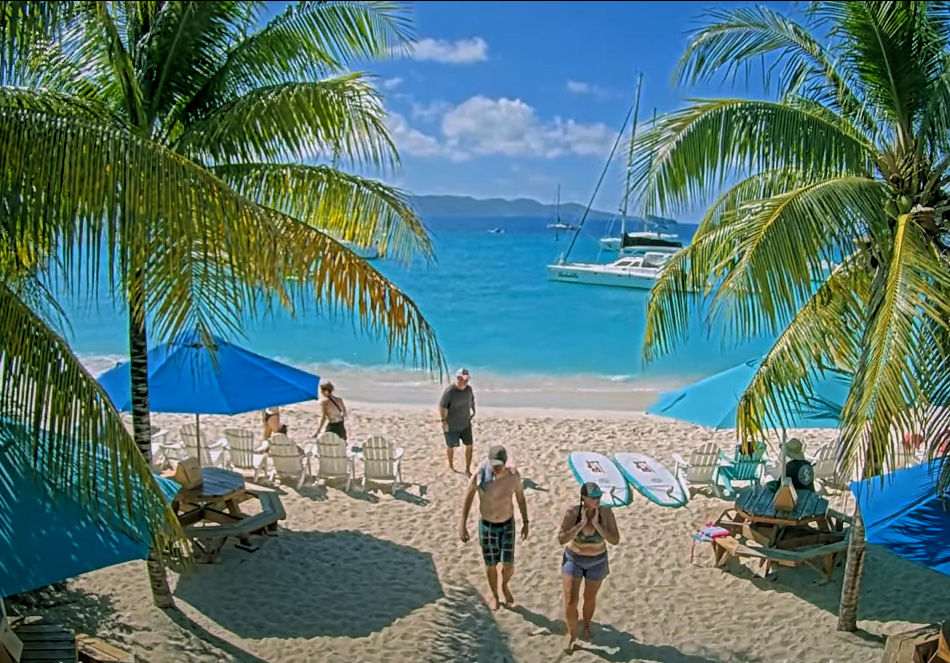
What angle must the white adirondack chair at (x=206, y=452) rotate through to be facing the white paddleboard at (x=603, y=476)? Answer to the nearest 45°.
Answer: approximately 90° to its right

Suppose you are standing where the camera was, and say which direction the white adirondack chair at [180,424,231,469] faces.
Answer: facing away from the viewer and to the right of the viewer

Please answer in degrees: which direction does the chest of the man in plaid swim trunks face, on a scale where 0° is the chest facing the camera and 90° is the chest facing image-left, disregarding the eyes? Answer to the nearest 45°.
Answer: approximately 0°

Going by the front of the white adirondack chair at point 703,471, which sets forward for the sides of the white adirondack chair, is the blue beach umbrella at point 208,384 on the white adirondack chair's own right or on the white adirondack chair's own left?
on the white adirondack chair's own left

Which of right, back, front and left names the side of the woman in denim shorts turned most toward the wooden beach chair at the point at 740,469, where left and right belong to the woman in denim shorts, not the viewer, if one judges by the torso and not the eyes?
back

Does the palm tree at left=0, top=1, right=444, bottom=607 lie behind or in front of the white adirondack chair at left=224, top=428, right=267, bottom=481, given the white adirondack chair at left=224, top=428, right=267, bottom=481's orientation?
behind

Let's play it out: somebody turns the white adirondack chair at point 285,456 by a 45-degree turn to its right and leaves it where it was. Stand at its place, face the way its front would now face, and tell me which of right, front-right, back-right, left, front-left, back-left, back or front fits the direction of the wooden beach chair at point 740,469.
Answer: front

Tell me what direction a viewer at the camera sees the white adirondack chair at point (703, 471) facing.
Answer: facing away from the viewer and to the left of the viewer

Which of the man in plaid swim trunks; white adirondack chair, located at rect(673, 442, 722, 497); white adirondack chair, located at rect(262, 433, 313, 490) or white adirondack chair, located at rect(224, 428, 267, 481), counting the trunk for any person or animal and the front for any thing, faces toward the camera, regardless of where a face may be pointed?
the man in plaid swim trunks

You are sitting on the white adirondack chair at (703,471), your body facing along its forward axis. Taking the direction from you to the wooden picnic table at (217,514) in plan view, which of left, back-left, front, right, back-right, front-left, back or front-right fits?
left

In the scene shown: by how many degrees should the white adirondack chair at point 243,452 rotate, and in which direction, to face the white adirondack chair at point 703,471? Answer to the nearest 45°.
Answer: approximately 45° to its right

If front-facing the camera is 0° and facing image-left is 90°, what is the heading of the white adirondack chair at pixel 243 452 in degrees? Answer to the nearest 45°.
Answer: approximately 225°

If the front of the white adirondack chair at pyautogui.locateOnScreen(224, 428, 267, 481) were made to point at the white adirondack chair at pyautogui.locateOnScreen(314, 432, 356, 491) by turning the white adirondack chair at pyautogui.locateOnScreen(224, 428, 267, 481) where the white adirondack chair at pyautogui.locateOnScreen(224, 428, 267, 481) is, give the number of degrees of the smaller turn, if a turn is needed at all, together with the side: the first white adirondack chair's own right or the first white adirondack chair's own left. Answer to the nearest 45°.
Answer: approximately 90° to the first white adirondack chair's own right
